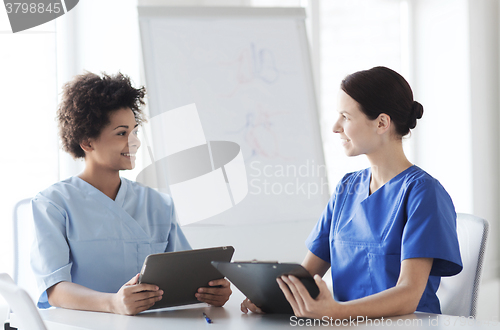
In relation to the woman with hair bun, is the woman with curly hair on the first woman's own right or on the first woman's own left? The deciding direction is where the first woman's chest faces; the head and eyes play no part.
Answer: on the first woman's own right

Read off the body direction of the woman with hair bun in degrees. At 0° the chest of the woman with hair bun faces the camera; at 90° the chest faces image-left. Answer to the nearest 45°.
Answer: approximately 45°

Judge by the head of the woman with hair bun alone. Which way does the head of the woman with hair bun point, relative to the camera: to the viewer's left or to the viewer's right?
to the viewer's left

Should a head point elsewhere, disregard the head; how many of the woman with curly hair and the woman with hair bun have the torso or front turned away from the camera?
0

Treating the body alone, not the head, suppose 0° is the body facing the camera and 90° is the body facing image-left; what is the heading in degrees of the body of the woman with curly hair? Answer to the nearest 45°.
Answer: approximately 315°

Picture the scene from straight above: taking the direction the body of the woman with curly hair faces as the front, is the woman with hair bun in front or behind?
in front
